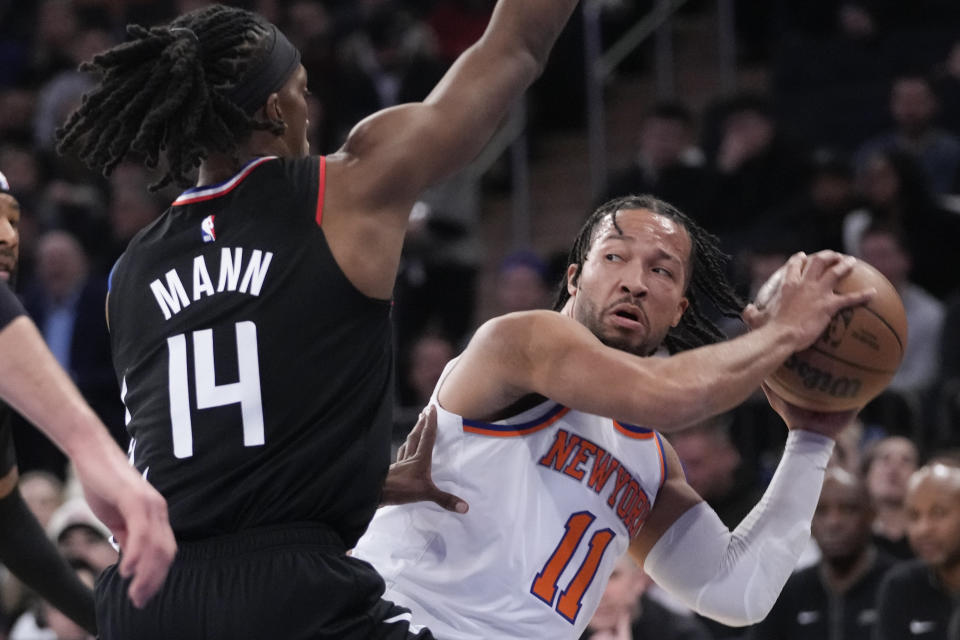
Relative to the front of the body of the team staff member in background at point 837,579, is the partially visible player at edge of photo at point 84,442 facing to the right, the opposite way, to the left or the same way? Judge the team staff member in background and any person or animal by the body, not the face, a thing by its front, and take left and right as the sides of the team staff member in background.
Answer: to the left

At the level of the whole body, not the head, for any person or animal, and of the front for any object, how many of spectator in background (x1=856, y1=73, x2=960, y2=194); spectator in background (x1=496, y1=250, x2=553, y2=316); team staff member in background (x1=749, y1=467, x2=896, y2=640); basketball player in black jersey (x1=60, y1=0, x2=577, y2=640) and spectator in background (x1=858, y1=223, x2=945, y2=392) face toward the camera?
4

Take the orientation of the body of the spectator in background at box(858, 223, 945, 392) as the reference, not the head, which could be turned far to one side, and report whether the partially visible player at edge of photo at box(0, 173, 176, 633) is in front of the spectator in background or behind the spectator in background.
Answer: in front

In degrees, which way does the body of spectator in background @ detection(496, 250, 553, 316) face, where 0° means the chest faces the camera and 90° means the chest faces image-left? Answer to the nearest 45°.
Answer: approximately 0°

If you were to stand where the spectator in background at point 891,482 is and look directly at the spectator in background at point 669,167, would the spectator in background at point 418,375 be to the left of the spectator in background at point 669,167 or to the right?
left

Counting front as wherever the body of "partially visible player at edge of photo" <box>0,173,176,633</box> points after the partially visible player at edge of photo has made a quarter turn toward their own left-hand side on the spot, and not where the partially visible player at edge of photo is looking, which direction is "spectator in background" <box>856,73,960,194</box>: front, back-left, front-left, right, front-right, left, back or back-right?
front

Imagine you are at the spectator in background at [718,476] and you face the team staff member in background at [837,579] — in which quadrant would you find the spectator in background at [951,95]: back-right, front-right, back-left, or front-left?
back-left

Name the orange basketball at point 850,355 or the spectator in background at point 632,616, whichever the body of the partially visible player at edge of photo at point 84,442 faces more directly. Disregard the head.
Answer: the orange basketball

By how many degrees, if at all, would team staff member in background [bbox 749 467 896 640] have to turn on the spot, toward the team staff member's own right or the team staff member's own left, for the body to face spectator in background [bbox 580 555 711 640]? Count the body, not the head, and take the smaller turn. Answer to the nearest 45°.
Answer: approximately 45° to the team staff member's own right

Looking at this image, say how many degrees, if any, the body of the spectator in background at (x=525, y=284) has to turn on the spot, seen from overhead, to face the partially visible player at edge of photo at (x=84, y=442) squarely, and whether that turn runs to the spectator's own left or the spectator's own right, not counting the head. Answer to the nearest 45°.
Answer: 0° — they already face them

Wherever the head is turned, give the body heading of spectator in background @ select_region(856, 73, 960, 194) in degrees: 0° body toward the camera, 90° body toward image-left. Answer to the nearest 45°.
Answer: approximately 0°

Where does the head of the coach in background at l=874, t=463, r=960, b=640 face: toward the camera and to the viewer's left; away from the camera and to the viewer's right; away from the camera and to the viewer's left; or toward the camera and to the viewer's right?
toward the camera and to the viewer's left

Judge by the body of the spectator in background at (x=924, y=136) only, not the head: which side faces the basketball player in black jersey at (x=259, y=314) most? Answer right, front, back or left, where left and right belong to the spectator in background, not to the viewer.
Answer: front

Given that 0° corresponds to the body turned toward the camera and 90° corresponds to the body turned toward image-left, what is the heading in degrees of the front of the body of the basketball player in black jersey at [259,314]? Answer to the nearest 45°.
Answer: approximately 225°
